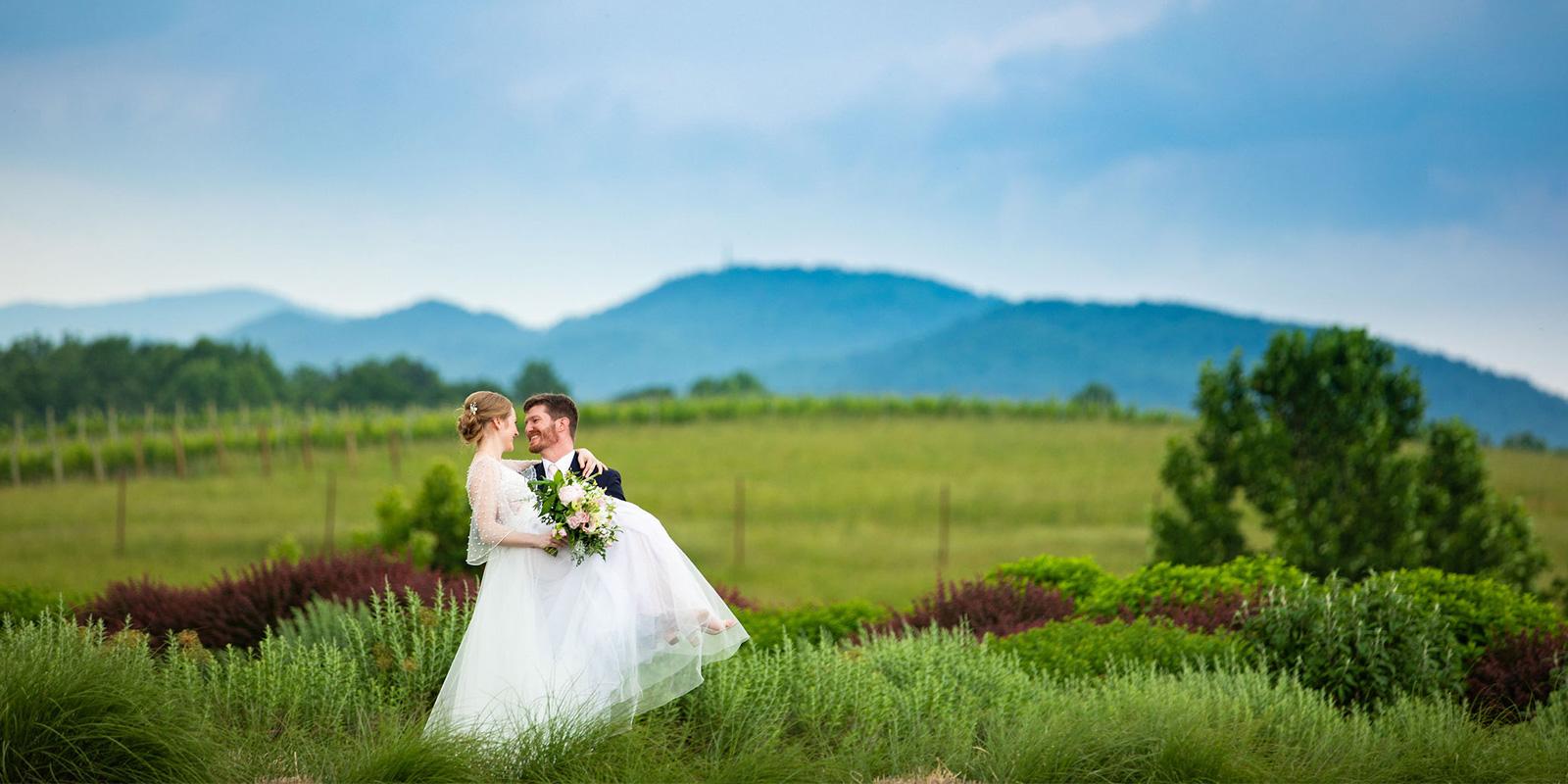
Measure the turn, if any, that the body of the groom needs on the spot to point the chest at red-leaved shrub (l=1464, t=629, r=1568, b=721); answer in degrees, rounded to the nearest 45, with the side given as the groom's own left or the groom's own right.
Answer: approximately 135° to the groom's own left

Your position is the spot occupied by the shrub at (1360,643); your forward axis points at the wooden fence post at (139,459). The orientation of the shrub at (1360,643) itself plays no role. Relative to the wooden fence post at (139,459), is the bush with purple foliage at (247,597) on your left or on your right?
left

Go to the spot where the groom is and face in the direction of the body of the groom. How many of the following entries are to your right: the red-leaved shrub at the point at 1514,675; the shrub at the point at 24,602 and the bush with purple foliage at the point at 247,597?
2

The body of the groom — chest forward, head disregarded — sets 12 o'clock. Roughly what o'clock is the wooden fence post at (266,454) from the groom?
The wooden fence post is roughly at 4 o'clock from the groom.

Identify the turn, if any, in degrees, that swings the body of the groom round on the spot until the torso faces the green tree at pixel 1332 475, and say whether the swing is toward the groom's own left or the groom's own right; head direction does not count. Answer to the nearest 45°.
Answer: approximately 180°

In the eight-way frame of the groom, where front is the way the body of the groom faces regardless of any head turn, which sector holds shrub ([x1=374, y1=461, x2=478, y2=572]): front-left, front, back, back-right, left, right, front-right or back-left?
back-right

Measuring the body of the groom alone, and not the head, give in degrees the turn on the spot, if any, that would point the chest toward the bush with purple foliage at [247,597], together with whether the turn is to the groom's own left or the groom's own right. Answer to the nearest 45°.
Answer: approximately 90° to the groom's own right

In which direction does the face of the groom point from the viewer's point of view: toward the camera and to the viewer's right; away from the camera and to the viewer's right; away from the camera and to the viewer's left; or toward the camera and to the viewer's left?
toward the camera and to the viewer's left

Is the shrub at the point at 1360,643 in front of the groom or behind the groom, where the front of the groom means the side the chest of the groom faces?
behind
